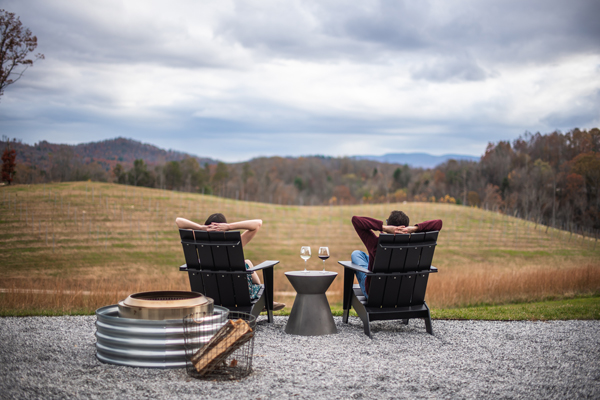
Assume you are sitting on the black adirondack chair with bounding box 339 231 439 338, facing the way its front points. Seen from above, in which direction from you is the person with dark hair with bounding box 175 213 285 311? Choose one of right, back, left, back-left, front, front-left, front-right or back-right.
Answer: front-left

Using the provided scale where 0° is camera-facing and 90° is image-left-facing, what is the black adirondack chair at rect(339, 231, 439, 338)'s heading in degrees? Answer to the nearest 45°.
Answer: approximately 135°

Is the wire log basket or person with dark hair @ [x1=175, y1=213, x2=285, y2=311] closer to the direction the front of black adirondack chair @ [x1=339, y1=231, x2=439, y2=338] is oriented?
the person with dark hair

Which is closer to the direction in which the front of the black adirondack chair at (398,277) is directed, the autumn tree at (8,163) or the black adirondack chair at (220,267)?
the autumn tree

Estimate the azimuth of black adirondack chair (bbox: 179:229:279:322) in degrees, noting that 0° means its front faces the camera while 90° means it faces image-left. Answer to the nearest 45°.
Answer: approximately 225°

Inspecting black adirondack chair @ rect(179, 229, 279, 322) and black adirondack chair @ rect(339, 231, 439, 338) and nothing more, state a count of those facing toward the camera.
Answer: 0

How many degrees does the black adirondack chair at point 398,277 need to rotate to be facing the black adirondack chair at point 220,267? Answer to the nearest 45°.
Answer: approximately 45° to its left

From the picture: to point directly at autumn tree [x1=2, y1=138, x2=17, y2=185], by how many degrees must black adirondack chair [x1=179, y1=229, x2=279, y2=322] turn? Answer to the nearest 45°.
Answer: approximately 90° to its left

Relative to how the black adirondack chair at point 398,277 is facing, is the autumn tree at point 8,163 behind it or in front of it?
in front

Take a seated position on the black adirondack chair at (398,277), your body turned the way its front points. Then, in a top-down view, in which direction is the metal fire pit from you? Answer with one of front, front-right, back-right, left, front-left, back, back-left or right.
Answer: left

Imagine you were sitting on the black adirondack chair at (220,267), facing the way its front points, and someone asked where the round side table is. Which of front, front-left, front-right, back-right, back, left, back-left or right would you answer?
front-right

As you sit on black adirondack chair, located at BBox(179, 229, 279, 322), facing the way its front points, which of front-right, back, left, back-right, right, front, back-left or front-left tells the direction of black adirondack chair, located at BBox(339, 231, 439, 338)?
front-right
